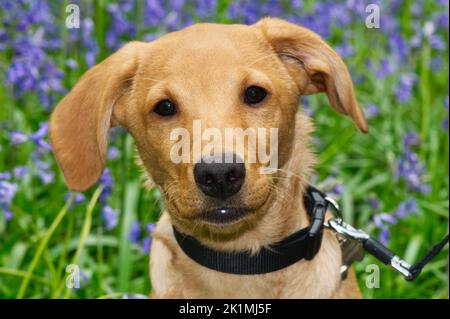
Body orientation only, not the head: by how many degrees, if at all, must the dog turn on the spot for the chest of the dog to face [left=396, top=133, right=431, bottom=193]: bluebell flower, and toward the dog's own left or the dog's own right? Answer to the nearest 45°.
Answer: approximately 135° to the dog's own left

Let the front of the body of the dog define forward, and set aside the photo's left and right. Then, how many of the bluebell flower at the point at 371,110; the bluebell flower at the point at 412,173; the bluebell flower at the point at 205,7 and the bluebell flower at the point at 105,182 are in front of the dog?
0

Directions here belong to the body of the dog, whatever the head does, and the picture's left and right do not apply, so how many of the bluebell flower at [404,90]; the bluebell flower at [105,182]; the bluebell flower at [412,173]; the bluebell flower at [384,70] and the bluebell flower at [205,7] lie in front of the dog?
0

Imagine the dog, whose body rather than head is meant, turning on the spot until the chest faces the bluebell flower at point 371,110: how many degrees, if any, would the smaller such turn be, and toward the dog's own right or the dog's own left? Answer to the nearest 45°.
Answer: approximately 135° to the dog's own left

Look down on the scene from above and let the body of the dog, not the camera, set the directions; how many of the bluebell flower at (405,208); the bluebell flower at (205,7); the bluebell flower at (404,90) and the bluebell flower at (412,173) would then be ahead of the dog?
0

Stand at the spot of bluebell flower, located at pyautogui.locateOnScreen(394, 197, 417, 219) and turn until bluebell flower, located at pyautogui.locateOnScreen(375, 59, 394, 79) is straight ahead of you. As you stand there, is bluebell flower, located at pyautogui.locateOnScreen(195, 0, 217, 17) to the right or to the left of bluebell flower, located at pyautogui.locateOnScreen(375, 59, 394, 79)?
left

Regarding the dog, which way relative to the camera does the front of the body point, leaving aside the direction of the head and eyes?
toward the camera

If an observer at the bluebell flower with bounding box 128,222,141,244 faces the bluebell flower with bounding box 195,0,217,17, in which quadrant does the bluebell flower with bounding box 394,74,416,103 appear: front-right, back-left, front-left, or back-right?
front-right

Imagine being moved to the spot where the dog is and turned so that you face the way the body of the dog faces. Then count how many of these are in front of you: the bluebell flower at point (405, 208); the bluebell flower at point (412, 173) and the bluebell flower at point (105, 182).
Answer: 0

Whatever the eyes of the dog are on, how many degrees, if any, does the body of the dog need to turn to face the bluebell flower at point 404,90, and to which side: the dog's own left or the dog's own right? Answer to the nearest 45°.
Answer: approximately 135° to the dog's own left

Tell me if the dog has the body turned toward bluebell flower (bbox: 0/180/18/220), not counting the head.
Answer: no

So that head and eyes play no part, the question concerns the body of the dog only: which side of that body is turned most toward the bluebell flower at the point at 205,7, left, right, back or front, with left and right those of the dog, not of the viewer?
back

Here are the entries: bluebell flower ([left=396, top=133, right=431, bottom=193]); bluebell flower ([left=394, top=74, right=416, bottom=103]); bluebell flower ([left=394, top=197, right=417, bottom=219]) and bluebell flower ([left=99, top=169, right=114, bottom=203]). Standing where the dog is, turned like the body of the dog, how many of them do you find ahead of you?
0

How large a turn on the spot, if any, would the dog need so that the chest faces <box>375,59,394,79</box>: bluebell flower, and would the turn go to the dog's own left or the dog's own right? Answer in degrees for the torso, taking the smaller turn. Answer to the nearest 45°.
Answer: approximately 135° to the dog's own left

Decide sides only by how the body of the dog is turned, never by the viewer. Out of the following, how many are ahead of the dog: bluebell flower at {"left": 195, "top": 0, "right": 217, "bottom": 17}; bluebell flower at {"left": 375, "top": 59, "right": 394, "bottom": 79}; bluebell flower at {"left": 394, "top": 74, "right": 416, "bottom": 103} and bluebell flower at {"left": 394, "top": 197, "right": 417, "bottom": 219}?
0

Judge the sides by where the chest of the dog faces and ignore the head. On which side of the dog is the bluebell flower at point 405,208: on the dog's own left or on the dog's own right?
on the dog's own left
